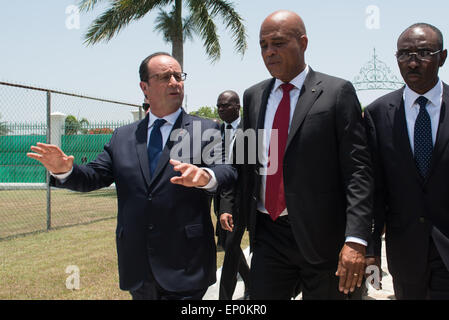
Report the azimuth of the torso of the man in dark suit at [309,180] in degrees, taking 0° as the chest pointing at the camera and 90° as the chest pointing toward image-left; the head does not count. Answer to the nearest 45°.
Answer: approximately 45°

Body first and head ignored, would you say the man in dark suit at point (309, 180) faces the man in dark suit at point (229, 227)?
no

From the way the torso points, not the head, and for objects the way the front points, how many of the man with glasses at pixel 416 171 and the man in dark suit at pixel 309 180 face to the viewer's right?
0

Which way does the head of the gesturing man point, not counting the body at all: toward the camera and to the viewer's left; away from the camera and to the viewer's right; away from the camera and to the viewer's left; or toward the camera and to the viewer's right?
toward the camera and to the viewer's right

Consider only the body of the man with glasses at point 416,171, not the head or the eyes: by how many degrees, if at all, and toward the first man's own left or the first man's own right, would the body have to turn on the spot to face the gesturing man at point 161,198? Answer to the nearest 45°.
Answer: approximately 90° to the first man's own right

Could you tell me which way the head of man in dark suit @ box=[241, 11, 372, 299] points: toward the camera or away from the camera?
toward the camera

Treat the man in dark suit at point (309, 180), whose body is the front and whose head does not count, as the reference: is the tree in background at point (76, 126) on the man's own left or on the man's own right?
on the man's own right

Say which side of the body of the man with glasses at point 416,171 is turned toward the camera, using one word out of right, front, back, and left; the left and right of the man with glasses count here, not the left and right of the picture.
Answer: front

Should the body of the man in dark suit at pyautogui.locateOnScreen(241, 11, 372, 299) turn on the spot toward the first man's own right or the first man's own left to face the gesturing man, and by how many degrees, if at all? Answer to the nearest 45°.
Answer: approximately 45° to the first man's own right

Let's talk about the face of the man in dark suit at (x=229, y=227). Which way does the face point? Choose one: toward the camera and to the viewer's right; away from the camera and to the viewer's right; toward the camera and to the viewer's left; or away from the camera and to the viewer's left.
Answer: toward the camera and to the viewer's left

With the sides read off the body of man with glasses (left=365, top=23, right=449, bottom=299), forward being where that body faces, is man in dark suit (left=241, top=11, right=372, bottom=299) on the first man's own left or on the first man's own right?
on the first man's own right

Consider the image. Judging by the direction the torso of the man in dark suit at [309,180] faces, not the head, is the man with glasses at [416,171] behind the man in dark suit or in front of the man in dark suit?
behind

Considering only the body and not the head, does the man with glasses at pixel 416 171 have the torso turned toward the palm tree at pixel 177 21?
no

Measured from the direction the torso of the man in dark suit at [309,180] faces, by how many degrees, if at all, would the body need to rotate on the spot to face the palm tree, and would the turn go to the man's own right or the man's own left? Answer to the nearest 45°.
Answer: approximately 135° to the man's own right

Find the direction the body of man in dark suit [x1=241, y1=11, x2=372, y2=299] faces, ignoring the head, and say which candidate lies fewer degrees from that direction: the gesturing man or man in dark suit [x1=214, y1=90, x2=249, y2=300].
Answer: the gesturing man

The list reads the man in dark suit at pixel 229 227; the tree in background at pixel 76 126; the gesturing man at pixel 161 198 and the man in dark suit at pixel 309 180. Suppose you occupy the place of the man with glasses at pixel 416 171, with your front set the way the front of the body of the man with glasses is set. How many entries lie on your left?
0

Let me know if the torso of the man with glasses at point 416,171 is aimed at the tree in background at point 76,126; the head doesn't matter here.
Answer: no
